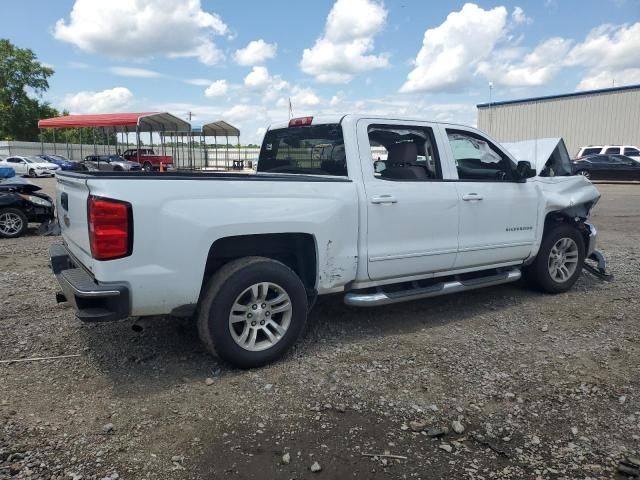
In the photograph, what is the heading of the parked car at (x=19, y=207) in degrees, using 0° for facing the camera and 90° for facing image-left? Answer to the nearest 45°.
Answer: approximately 270°

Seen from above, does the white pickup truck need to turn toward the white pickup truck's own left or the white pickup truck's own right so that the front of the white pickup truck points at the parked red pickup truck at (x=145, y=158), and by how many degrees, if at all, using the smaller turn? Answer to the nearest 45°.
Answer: approximately 45° to the white pickup truck's own left

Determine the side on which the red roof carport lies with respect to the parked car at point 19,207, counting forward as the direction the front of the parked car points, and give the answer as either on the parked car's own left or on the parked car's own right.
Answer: on the parked car's own left

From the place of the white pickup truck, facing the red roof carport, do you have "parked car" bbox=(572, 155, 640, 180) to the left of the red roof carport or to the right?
right

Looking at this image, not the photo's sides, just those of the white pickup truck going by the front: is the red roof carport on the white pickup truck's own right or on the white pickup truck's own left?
on the white pickup truck's own left

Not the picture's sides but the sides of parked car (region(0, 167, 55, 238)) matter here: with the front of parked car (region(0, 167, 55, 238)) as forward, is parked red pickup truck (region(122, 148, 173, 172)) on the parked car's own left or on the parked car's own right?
on the parked car's own left

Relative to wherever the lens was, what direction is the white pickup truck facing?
facing away from the viewer and to the right of the viewer
